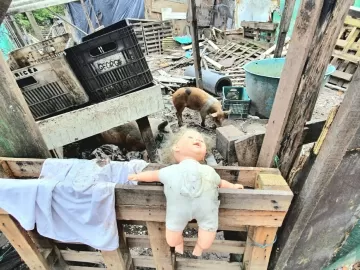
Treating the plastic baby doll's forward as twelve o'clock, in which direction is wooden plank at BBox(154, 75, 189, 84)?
The wooden plank is roughly at 6 o'clock from the plastic baby doll.

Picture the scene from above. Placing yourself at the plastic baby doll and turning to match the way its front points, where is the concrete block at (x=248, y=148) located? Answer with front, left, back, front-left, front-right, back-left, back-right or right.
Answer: back-left

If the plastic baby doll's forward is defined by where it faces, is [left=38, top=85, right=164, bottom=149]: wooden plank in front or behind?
behind

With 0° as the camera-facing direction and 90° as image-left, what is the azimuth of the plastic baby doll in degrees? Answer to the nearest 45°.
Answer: approximately 0°
